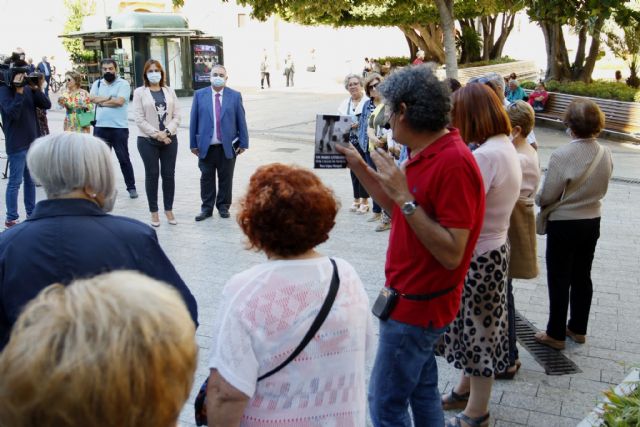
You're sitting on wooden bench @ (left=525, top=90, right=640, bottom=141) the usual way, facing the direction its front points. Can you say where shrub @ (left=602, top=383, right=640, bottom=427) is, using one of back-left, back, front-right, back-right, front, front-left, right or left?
front-left

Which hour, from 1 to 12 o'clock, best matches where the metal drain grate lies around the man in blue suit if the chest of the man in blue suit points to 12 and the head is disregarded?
The metal drain grate is roughly at 11 o'clock from the man in blue suit.

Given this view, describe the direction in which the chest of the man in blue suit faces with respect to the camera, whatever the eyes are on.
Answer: toward the camera

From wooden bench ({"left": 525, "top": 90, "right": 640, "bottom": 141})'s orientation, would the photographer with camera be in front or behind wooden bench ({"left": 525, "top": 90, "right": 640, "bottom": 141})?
in front

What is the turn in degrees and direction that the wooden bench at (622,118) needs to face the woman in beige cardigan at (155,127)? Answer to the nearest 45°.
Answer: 0° — it already faces them

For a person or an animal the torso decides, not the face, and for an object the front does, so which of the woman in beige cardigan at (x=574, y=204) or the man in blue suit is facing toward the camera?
the man in blue suit

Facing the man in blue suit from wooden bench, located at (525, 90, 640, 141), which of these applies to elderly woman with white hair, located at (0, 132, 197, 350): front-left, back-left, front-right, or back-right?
front-left

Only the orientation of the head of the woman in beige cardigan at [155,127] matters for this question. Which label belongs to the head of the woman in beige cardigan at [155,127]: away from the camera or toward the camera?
toward the camera

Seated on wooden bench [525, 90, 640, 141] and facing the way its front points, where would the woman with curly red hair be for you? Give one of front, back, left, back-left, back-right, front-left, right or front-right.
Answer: front-left

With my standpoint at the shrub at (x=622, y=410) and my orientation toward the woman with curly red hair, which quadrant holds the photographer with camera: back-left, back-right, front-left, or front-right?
front-right

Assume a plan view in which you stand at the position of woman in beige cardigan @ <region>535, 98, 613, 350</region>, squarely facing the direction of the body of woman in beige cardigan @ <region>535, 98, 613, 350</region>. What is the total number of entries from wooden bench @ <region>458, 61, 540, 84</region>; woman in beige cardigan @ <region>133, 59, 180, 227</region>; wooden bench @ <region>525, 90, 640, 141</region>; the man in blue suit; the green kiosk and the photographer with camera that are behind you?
0

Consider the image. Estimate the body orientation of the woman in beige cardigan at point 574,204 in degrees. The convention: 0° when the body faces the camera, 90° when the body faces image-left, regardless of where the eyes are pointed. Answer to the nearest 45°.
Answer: approximately 135°

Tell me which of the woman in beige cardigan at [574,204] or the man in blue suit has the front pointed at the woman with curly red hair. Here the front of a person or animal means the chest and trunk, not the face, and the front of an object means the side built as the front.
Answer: the man in blue suit

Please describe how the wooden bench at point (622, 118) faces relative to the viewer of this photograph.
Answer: facing the viewer and to the left of the viewer

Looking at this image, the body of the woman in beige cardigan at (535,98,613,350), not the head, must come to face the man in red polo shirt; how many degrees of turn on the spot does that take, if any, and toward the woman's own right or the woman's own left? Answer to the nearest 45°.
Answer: approximately 135° to the woman's own left

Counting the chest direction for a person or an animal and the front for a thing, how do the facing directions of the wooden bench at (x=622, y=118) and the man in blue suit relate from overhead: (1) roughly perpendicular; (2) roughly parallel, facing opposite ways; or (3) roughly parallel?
roughly perpendicular

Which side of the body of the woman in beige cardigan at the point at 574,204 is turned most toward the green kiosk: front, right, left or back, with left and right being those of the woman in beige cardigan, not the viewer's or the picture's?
front

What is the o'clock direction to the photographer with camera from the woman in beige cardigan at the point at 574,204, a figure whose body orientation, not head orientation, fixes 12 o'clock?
The photographer with camera is roughly at 11 o'clock from the woman in beige cardigan.

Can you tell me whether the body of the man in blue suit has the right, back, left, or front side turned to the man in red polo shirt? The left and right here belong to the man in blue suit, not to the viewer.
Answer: front

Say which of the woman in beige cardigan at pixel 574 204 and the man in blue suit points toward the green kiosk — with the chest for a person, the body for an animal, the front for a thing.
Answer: the woman in beige cardigan

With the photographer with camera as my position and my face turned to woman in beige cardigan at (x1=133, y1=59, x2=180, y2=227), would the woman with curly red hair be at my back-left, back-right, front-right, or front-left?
front-right

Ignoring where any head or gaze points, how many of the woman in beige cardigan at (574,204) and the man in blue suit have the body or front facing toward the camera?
1

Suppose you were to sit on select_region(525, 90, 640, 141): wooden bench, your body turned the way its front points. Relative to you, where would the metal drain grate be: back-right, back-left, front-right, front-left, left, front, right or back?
front-left

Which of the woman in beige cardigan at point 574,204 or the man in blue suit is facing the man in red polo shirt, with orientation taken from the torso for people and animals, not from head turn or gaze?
the man in blue suit
